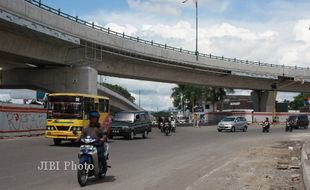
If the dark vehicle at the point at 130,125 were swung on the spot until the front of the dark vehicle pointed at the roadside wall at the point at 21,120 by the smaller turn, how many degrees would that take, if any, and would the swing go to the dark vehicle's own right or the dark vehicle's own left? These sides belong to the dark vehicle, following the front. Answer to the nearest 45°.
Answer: approximately 45° to the dark vehicle's own right

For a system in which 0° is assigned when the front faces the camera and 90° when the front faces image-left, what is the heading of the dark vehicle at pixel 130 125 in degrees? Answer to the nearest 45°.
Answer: approximately 45°

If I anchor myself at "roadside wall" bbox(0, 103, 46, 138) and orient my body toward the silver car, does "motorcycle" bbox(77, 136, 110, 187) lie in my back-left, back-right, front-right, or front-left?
back-right

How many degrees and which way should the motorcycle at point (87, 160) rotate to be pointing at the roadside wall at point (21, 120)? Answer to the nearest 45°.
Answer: approximately 135° to its right

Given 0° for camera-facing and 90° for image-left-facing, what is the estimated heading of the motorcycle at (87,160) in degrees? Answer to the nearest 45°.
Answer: approximately 45°
